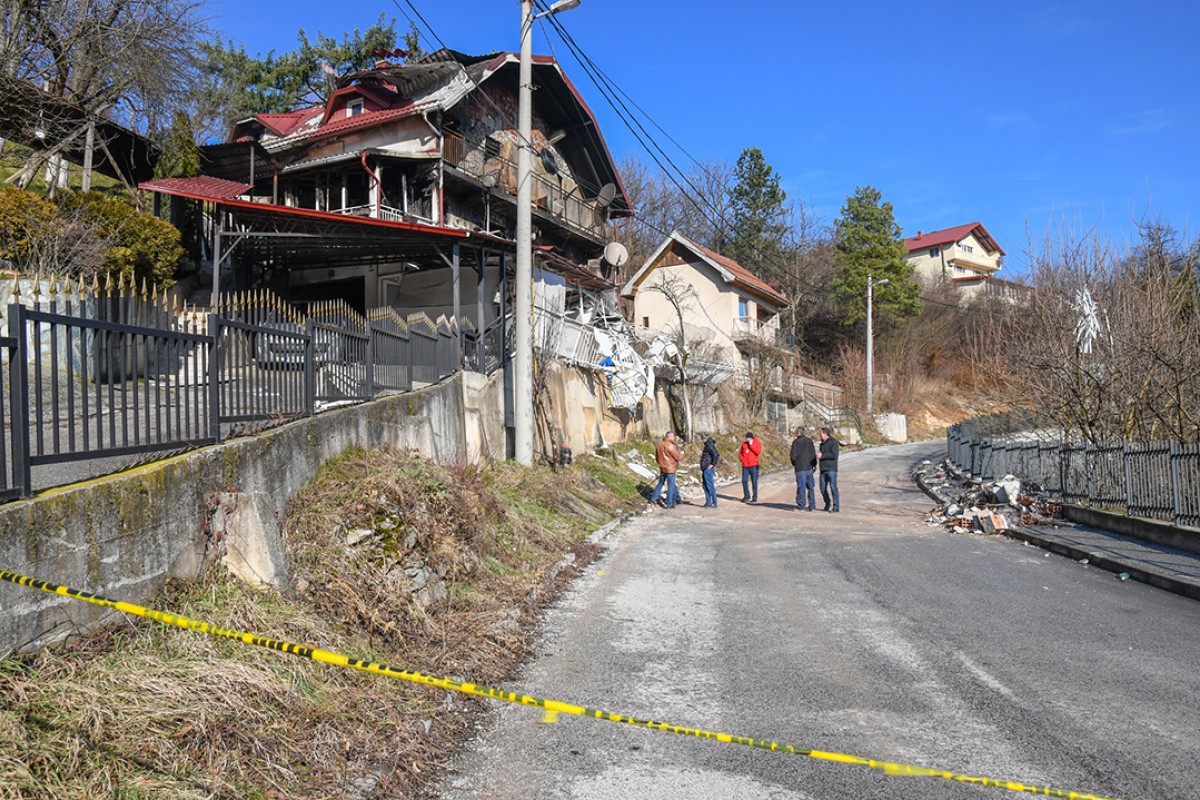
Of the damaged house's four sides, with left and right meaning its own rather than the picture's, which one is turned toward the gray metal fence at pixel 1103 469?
front

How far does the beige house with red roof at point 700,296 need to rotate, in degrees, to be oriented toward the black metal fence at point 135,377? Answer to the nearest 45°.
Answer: approximately 45° to its right

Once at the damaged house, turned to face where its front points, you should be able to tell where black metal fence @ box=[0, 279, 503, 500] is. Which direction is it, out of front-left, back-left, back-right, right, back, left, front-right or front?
front-right

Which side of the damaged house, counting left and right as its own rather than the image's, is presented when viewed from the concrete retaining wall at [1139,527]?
front

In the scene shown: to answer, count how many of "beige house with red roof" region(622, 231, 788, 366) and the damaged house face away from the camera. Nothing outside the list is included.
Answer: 0

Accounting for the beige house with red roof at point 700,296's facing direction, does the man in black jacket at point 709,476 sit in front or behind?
in front

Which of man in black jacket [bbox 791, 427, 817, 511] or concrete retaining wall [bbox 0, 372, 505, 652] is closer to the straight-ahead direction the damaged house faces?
the man in black jacket
